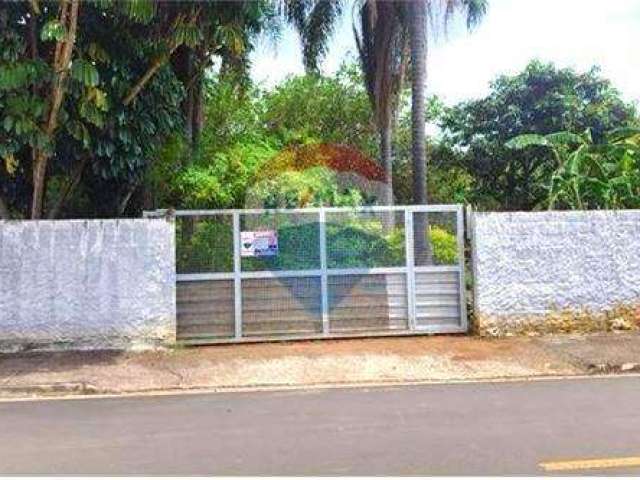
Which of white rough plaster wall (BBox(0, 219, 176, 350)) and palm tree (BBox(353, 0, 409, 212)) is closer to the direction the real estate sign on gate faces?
the white rough plaster wall

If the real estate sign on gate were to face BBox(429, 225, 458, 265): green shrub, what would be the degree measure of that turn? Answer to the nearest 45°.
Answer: approximately 90° to its left

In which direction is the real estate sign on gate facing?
toward the camera

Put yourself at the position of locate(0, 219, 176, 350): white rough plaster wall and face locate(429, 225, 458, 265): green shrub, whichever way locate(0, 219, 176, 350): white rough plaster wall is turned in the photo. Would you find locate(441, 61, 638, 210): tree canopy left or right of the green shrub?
left

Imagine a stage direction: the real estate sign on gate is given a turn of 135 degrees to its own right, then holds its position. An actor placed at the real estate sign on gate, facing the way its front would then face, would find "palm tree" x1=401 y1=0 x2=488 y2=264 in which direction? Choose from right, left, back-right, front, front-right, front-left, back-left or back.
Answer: right

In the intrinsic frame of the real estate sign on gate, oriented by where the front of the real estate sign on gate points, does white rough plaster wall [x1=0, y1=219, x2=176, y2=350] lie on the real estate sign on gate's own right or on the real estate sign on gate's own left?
on the real estate sign on gate's own right

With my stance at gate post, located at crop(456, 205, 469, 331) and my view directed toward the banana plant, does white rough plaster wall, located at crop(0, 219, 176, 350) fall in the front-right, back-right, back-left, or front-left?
back-left

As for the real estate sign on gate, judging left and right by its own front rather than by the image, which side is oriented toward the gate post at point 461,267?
left

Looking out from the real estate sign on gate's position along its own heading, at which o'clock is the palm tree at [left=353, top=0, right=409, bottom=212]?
The palm tree is roughly at 7 o'clock from the real estate sign on gate.

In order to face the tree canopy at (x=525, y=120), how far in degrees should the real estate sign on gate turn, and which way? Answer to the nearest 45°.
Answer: approximately 135° to its left

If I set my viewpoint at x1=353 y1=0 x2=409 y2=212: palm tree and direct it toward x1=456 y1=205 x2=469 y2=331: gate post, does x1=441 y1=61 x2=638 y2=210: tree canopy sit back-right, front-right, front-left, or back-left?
back-left
